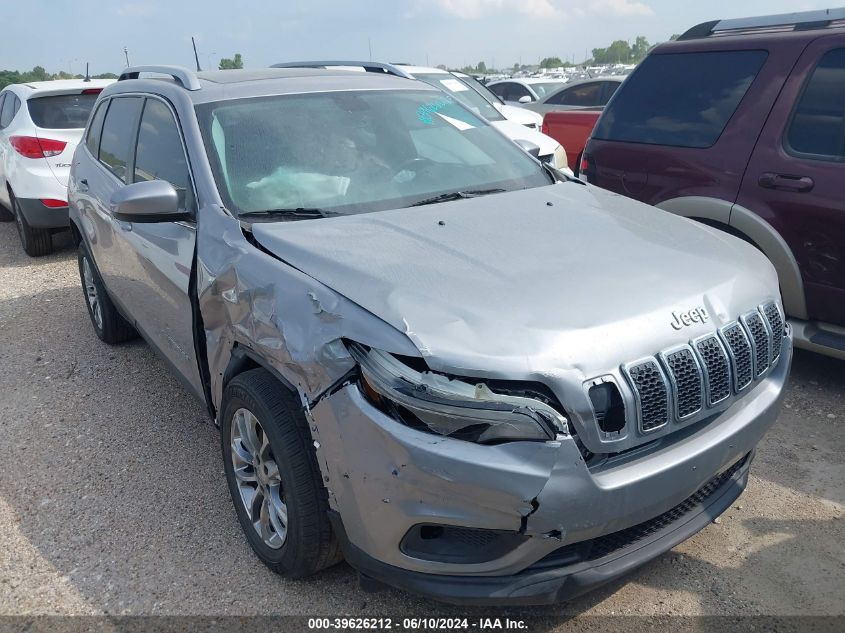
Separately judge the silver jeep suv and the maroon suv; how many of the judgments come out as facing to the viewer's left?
0

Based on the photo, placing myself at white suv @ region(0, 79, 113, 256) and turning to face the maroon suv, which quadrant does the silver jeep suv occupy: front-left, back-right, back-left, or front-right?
front-right

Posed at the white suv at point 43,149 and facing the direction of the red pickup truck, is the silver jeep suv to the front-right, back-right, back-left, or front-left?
front-right

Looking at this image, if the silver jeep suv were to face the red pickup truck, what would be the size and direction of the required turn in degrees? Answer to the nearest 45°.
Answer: approximately 135° to its left

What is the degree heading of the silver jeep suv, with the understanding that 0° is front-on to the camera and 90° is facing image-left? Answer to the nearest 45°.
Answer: approximately 315°

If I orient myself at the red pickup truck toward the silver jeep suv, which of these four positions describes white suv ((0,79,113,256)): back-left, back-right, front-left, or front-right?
front-right

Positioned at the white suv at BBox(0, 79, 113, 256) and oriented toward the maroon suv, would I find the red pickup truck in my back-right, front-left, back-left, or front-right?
front-left

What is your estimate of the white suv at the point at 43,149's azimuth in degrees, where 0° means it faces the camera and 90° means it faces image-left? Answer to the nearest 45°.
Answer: approximately 135°

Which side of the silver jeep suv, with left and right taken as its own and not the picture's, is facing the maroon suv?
left

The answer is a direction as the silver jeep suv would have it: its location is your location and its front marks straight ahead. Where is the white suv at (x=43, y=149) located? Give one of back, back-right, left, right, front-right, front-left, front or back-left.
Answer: back
